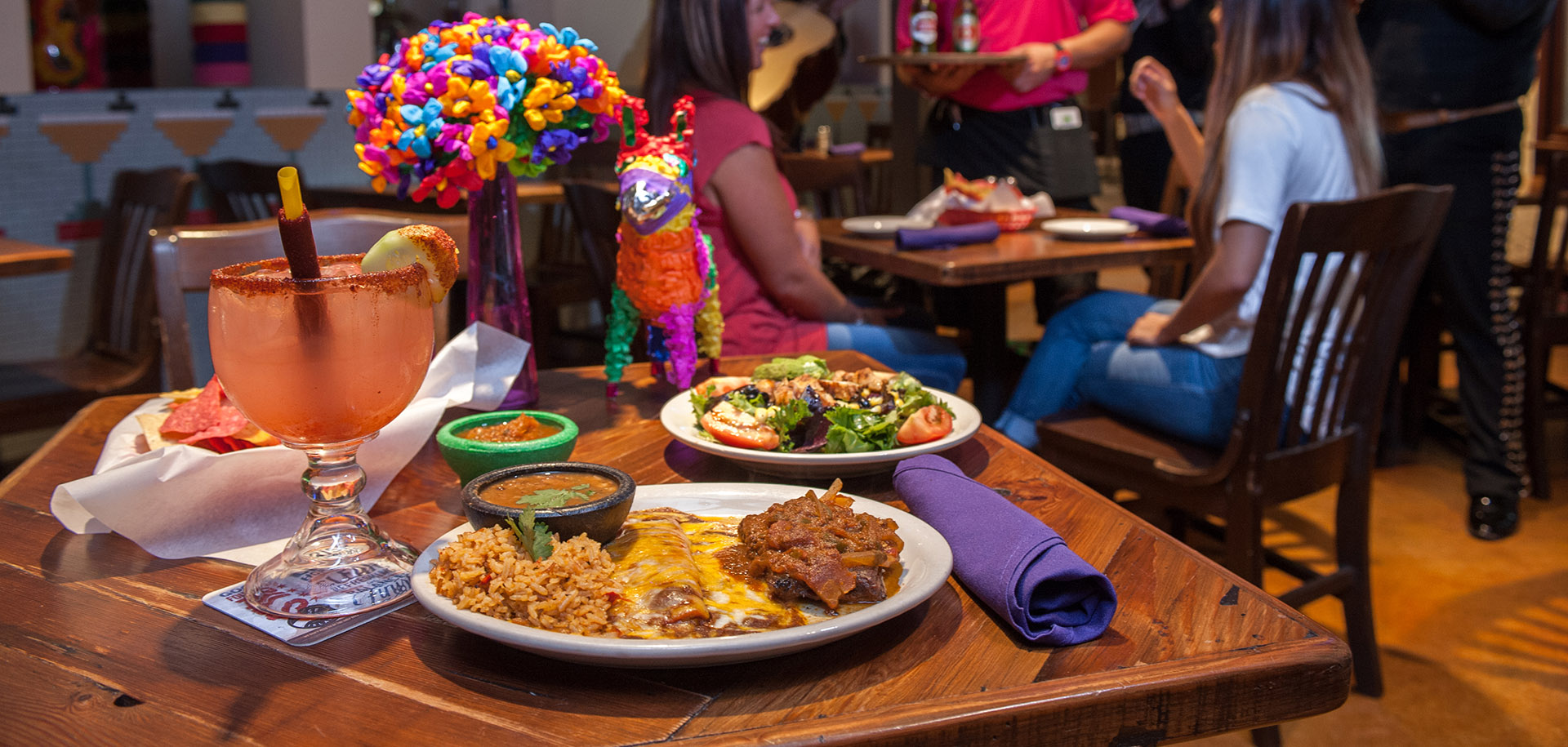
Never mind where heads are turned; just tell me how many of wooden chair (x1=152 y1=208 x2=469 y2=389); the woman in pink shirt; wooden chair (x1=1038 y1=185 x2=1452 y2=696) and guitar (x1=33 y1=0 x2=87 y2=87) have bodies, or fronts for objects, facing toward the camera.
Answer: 2

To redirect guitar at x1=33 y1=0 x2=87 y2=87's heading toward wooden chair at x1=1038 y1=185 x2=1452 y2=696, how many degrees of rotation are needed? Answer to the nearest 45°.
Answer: approximately 45° to its left

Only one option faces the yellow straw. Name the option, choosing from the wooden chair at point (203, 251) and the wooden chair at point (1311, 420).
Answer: the wooden chair at point (203, 251)

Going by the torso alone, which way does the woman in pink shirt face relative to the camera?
to the viewer's right

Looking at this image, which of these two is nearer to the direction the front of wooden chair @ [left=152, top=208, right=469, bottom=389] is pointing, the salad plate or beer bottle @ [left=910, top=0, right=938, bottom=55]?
the salad plate

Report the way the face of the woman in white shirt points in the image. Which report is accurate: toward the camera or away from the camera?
away from the camera

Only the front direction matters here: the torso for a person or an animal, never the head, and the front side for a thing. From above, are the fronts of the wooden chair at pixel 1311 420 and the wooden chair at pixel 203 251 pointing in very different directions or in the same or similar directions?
very different directions

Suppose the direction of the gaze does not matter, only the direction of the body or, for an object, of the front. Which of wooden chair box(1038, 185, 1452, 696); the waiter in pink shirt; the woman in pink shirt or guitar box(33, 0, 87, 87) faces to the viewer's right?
the woman in pink shirt

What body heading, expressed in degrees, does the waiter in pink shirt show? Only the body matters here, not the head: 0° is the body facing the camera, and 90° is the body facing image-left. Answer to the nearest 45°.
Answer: approximately 45°

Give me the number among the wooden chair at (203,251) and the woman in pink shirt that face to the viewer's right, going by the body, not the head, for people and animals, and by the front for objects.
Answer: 1
